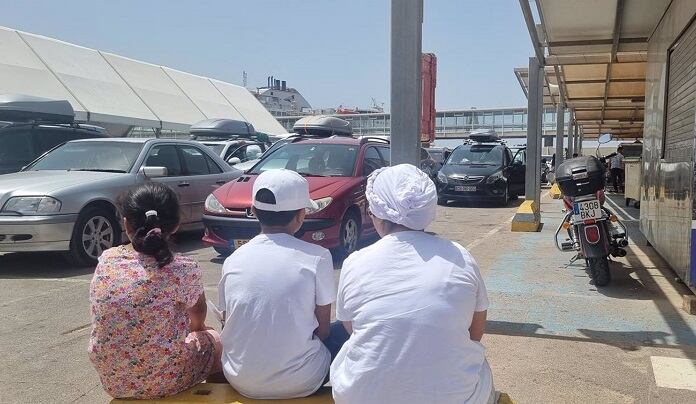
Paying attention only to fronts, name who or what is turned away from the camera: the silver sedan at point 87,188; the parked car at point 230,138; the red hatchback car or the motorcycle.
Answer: the motorcycle

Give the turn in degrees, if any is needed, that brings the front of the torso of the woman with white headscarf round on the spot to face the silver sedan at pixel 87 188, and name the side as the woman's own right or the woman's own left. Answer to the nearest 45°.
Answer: approximately 45° to the woman's own left

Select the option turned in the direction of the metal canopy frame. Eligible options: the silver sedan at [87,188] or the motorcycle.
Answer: the motorcycle

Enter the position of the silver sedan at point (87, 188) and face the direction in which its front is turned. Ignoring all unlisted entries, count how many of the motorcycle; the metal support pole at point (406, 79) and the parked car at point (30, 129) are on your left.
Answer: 2

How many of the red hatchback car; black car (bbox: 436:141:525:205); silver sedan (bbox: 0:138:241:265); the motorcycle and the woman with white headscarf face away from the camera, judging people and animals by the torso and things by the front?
2

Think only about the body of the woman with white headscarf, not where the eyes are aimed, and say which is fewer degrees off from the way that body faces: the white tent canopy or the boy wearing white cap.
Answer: the white tent canopy

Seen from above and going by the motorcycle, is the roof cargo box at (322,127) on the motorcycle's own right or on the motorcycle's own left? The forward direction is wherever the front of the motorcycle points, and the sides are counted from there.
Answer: on the motorcycle's own left

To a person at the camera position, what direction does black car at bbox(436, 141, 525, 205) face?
facing the viewer and to the left of the viewer

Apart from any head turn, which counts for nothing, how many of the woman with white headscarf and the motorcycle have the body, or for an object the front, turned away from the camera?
2

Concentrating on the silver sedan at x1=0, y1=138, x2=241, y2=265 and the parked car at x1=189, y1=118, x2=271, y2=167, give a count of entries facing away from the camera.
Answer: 0

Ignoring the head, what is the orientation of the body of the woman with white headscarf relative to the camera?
away from the camera

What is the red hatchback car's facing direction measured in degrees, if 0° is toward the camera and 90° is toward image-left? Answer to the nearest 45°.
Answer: approximately 45°

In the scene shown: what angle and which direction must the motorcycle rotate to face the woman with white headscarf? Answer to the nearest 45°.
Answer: approximately 180°

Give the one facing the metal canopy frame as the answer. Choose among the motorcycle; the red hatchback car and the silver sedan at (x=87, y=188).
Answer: the motorcycle

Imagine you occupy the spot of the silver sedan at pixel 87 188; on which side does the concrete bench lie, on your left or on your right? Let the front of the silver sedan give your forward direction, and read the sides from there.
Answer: on your left

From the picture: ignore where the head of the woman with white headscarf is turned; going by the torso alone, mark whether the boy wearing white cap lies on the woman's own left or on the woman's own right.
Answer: on the woman's own left

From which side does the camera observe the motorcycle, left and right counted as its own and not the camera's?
back

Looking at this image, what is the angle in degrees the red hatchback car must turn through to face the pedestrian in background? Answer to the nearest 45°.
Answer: approximately 180°

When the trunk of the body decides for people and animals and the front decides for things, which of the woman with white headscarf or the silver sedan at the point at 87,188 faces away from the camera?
the woman with white headscarf
